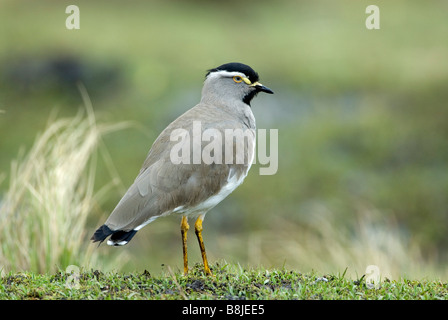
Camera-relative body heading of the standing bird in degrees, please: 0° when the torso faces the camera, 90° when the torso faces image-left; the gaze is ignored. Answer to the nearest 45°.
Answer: approximately 270°
